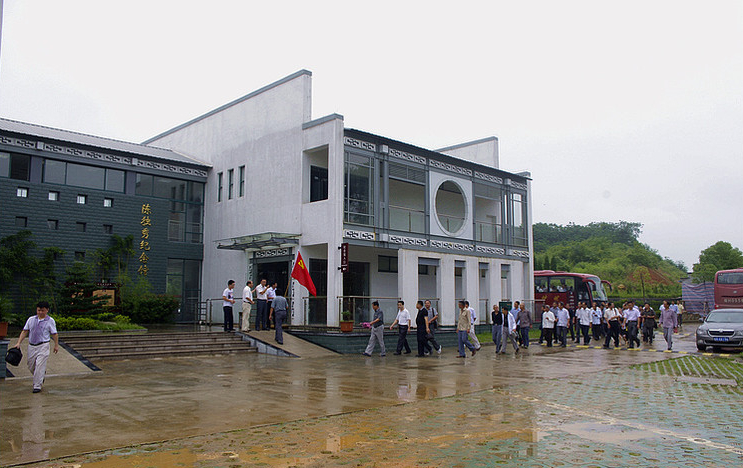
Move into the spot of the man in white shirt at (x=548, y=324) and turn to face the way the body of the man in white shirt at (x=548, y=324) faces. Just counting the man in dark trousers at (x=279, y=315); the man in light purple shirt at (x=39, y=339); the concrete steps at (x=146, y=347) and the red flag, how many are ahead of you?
4

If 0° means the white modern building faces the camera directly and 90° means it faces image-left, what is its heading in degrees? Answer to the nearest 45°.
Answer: approximately 315°

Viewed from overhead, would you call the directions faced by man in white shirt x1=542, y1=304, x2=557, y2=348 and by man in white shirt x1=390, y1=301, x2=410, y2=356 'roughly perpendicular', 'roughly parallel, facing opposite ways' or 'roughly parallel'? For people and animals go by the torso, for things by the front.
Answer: roughly parallel

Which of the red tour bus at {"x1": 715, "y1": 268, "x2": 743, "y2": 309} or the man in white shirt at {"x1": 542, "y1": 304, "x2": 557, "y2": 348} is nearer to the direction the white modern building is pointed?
the man in white shirt

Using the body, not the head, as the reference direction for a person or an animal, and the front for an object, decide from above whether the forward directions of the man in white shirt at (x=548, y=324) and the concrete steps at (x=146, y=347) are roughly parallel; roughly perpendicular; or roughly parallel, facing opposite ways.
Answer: roughly perpendicular

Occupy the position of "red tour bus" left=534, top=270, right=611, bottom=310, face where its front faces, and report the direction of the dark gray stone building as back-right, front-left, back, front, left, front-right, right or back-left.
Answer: right

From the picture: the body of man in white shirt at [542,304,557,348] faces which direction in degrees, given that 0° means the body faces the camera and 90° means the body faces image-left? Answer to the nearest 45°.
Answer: approximately 45°

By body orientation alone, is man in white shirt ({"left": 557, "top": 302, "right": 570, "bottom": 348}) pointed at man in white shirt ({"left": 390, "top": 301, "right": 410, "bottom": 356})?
yes

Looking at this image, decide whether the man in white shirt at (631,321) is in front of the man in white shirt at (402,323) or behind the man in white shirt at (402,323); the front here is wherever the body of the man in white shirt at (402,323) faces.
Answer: behind

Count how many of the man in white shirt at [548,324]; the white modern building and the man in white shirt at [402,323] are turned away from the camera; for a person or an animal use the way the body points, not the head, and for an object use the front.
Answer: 0

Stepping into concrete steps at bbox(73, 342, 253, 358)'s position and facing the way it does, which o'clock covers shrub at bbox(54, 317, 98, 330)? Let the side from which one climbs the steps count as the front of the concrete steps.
The shrub is roughly at 5 o'clock from the concrete steps.

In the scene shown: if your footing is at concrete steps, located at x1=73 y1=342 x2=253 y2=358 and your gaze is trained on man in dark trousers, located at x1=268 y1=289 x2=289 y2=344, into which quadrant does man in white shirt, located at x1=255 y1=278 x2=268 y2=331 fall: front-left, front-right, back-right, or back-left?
front-left

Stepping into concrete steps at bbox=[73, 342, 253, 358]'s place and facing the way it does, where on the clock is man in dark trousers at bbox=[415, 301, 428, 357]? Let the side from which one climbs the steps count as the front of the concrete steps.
The man in dark trousers is roughly at 9 o'clock from the concrete steps.

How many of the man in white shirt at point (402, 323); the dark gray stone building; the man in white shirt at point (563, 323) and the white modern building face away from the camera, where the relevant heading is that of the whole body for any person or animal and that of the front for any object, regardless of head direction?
0

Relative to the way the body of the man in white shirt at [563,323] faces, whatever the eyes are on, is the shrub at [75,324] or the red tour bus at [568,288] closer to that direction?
the shrub

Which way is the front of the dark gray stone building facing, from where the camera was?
facing the viewer and to the right of the viewer

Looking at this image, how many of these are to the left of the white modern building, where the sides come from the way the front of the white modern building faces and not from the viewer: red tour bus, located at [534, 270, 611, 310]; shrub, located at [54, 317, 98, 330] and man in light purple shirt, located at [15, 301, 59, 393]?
1

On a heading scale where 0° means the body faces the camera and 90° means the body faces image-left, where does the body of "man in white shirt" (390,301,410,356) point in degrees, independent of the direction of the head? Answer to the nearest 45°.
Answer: approximately 45°

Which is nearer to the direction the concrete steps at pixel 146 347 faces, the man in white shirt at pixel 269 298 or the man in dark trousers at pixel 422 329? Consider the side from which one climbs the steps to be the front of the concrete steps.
the man in dark trousers
